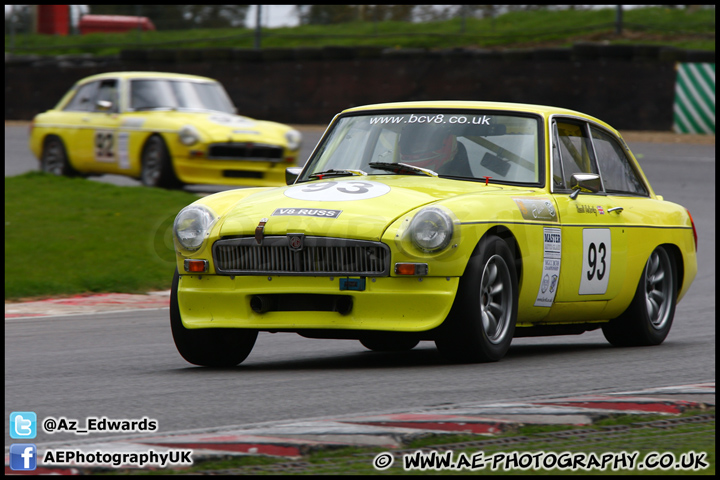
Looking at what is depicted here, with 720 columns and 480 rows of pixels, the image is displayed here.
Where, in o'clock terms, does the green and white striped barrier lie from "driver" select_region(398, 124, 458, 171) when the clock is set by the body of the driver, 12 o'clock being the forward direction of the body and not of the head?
The green and white striped barrier is roughly at 5 o'clock from the driver.

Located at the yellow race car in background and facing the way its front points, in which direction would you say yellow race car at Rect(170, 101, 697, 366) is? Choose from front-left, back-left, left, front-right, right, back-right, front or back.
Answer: front-right

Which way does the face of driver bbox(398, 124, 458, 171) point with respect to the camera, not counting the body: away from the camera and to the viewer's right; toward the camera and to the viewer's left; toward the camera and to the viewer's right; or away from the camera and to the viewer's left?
toward the camera and to the viewer's left

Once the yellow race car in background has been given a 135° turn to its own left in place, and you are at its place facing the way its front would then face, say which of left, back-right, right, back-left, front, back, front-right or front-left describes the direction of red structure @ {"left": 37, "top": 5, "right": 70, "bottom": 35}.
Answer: front

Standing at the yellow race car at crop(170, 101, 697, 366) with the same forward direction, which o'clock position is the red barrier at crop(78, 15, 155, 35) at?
The red barrier is roughly at 4 o'clock from the yellow race car.

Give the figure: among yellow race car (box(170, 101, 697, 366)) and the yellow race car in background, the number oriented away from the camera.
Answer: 0

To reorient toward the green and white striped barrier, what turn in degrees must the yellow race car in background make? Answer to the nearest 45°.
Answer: approximately 90° to its left

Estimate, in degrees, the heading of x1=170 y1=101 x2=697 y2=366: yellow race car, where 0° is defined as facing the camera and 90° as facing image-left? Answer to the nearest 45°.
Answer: approximately 45°

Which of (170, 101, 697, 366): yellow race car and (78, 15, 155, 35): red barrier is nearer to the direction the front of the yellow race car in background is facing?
the yellow race car

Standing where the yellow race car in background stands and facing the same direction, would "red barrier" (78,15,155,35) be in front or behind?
behind

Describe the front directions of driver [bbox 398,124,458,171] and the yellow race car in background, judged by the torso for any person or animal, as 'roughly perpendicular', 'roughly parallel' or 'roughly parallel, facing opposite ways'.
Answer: roughly perpendicular

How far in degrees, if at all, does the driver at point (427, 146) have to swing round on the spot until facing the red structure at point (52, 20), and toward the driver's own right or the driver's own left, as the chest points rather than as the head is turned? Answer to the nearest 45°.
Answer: approximately 135° to the driver's own right

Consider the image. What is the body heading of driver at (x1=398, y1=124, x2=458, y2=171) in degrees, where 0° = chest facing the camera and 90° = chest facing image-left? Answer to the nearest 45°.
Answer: approximately 45°

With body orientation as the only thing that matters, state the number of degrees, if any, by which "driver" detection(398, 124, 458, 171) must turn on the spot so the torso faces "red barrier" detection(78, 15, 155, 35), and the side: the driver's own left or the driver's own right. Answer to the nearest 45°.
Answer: approximately 135° to the driver's own right
